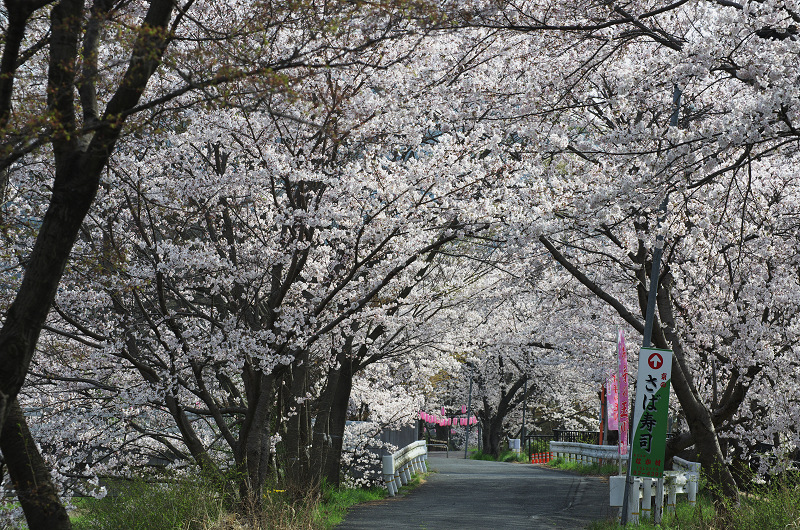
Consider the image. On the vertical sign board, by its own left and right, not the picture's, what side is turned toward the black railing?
back

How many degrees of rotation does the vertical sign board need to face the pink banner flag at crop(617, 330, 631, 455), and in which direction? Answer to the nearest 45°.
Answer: approximately 180°

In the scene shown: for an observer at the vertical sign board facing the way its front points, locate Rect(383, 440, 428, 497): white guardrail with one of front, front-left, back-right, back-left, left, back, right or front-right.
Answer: back-right

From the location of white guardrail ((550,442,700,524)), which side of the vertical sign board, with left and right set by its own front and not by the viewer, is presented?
back

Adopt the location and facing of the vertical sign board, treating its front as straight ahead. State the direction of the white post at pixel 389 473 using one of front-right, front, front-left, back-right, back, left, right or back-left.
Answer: back-right

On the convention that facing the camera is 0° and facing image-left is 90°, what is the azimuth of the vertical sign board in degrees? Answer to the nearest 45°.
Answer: approximately 0°
